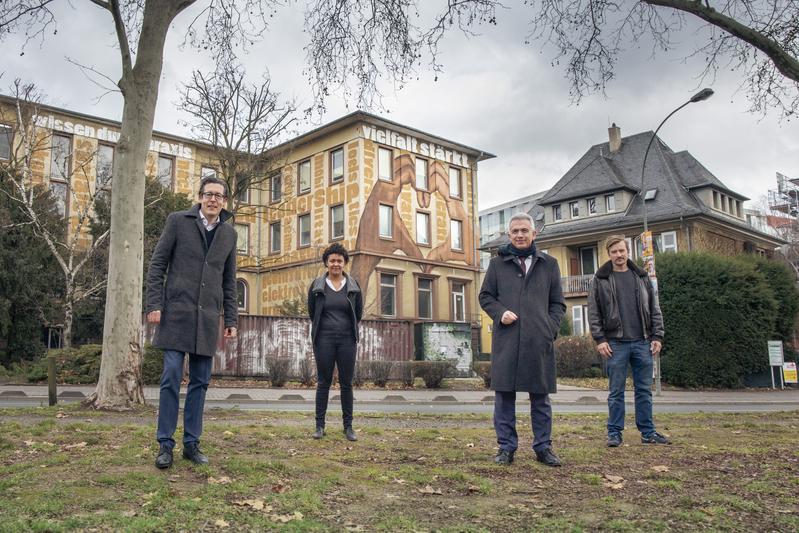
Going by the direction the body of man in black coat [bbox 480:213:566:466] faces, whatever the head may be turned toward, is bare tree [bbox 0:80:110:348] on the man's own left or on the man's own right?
on the man's own right

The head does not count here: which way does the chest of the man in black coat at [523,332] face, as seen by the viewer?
toward the camera

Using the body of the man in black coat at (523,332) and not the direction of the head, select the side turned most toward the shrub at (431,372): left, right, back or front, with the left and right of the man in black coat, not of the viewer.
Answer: back

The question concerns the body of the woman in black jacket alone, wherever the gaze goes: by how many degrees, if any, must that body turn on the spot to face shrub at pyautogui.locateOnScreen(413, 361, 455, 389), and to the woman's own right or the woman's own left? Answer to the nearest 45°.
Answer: approximately 180°

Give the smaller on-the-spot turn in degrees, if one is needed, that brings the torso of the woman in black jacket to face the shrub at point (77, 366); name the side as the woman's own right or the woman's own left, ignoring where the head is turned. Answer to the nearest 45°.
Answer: approximately 135° to the woman's own right

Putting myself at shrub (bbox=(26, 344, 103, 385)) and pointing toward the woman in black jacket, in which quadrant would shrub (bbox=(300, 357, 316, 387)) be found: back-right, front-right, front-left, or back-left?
front-left

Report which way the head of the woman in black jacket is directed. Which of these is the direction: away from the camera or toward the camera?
toward the camera

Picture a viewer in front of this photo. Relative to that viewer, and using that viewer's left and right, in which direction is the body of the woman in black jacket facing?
facing the viewer

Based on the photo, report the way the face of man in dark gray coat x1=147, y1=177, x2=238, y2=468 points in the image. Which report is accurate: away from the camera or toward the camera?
toward the camera

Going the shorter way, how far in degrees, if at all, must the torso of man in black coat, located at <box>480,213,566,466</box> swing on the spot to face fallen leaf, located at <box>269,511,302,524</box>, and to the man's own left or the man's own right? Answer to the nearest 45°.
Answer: approximately 45° to the man's own right

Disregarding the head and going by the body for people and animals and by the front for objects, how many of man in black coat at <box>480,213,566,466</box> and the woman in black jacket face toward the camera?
2

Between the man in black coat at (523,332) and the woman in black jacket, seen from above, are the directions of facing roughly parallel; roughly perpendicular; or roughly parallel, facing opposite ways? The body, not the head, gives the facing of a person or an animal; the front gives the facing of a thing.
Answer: roughly parallel

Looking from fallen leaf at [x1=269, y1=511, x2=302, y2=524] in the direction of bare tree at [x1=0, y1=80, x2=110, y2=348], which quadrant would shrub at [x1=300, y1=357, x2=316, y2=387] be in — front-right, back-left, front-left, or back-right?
front-right

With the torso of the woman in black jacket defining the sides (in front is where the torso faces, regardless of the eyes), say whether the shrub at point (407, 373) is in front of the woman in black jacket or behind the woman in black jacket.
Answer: behind

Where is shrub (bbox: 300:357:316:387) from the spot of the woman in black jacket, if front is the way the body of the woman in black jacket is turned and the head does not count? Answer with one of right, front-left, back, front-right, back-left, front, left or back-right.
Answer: back

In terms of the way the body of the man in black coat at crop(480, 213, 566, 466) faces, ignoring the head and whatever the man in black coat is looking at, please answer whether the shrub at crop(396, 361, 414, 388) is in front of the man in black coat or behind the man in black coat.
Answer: behind

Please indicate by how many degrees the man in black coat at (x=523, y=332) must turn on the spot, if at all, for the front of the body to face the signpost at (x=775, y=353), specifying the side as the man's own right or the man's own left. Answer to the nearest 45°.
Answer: approximately 135° to the man's own left

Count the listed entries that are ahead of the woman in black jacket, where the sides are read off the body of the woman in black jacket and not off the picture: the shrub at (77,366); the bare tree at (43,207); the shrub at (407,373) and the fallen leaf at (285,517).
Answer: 1
